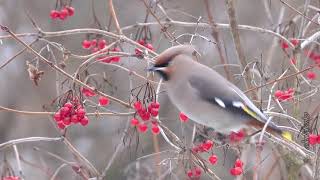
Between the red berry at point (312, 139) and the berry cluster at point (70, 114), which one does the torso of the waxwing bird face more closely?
the berry cluster

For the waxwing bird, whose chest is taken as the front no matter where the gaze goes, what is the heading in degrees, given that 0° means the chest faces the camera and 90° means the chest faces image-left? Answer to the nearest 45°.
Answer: approximately 90°

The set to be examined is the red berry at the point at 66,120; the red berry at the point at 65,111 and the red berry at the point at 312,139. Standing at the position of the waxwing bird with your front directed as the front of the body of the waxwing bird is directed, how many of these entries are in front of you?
2

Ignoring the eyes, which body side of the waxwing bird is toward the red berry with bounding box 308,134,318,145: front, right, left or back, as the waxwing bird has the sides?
back

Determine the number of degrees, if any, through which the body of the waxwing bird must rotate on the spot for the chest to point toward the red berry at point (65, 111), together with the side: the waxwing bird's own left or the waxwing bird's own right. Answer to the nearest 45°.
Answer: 0° — it already faces it
